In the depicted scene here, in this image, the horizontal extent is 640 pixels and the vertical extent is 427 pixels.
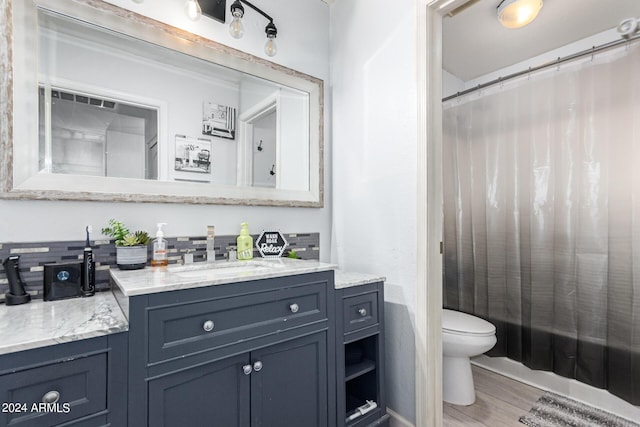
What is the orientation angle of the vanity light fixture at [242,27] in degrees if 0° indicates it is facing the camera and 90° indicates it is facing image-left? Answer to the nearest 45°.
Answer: approximately 315°

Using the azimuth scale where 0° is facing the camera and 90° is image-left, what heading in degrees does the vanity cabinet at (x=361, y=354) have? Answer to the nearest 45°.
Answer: approximately 315°

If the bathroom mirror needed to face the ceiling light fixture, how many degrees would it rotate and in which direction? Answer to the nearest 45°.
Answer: approximately 45° to its left

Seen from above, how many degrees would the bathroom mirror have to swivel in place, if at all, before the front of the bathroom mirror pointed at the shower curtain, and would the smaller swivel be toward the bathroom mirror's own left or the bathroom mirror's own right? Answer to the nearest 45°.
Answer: approximately 45° to the bathroom mirror's own left
